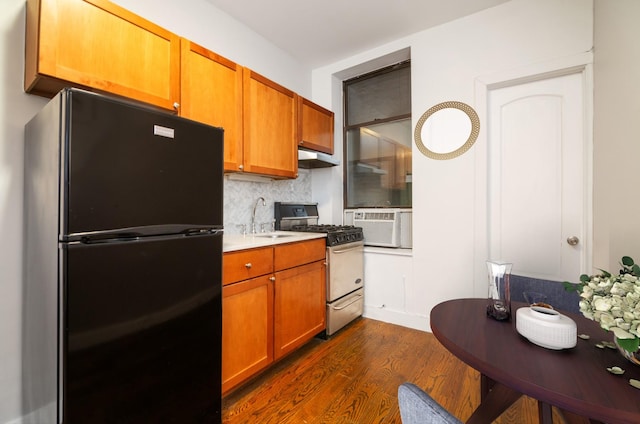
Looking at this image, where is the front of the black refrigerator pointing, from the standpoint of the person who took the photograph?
facing the viewer and to the right of the viewer

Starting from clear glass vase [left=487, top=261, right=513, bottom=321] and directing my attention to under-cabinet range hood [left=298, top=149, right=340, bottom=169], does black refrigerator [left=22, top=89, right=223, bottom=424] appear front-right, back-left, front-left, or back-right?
front-left

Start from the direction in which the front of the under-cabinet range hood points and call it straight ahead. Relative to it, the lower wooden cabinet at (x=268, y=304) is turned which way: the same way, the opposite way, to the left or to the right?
the same way

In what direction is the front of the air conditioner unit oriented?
toward the camera

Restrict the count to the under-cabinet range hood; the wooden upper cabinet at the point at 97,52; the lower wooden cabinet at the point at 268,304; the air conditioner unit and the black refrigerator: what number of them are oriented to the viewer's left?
0

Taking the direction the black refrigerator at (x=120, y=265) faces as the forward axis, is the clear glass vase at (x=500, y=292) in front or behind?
in front

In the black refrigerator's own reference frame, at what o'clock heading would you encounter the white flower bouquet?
The white flower bouquet is roughly at 12 o'clock from the black refrigerator.

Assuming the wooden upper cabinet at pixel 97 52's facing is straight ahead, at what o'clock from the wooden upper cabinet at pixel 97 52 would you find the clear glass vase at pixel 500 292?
The clear glass vase is roughly at 12 o'clock from the wooden upper cabinet.

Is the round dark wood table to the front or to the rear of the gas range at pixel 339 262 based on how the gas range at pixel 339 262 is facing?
to the front

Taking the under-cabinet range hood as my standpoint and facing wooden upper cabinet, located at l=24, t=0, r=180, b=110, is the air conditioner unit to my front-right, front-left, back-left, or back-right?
back-left

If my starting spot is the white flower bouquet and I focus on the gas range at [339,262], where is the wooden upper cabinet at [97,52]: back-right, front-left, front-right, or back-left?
front-left

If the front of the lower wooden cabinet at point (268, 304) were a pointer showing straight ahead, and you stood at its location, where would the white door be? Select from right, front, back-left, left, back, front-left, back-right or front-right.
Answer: front-left

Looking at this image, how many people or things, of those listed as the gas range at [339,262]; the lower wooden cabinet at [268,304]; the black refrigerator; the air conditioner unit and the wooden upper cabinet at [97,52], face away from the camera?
0

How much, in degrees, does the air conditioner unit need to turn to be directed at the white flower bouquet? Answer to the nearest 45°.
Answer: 0° — it already faces it

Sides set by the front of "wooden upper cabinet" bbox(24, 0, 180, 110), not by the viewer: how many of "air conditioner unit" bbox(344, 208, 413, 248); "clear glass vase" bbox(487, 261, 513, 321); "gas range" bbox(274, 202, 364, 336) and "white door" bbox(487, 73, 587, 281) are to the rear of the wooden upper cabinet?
0

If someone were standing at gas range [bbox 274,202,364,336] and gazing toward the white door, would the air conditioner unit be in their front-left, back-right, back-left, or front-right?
front-left

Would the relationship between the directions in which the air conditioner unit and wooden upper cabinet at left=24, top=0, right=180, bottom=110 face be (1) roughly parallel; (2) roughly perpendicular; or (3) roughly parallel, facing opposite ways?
roughly perpendicular

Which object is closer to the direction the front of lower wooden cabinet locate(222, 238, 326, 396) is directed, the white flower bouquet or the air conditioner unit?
the white flower bouquet

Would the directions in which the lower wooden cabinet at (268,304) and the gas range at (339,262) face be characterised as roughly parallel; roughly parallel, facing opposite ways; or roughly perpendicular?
roughly parallel

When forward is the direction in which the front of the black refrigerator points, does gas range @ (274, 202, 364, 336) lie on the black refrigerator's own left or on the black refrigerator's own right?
on the black refrigerator's own left
